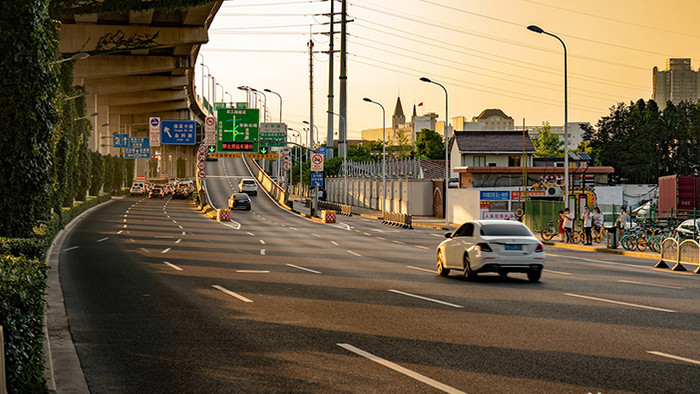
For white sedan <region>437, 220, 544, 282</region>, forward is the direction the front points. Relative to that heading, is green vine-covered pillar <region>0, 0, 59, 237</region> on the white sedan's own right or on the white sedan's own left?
on the white sedan's own left

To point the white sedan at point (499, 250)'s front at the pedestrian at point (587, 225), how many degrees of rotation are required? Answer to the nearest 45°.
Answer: approximately 45° to its right

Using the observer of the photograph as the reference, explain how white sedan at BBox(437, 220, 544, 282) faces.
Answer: facing away from the viewer and to the left of the viewer

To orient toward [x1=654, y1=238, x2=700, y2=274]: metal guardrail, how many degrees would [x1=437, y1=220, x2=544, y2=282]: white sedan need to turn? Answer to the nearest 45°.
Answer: approximately 90° to its right

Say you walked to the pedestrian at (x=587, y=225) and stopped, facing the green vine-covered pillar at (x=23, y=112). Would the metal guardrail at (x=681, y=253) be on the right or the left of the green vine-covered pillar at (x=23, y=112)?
left

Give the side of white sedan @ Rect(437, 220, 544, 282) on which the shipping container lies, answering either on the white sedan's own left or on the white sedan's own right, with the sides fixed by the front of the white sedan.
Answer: on the white sedan's own right

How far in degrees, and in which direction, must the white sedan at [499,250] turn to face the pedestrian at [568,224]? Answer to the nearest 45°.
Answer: approximately 45° to its right

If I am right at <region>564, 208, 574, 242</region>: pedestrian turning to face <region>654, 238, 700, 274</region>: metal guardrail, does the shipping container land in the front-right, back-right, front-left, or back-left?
back-left
